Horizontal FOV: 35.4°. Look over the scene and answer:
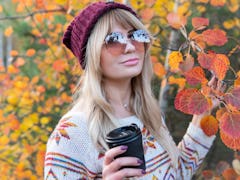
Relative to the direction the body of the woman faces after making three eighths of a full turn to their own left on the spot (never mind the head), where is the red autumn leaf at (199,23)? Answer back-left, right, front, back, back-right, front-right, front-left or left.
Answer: front-right

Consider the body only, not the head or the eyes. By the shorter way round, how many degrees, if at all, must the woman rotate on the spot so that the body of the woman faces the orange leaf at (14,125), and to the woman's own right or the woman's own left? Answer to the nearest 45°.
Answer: approximately 180°

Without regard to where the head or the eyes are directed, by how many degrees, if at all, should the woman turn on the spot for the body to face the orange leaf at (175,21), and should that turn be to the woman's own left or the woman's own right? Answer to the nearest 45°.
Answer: approximately 90° to the woman's own left

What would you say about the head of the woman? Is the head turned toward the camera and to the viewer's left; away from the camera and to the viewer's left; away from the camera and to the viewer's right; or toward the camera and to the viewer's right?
toward the camera and to the viewer's right

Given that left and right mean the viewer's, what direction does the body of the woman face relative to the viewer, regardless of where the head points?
facing the viewer and to the right of the viewer

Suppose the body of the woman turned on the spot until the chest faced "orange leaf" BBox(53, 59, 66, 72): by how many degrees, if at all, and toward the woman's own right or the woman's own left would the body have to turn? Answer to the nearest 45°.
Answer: approximately 135° to the woman's own left
